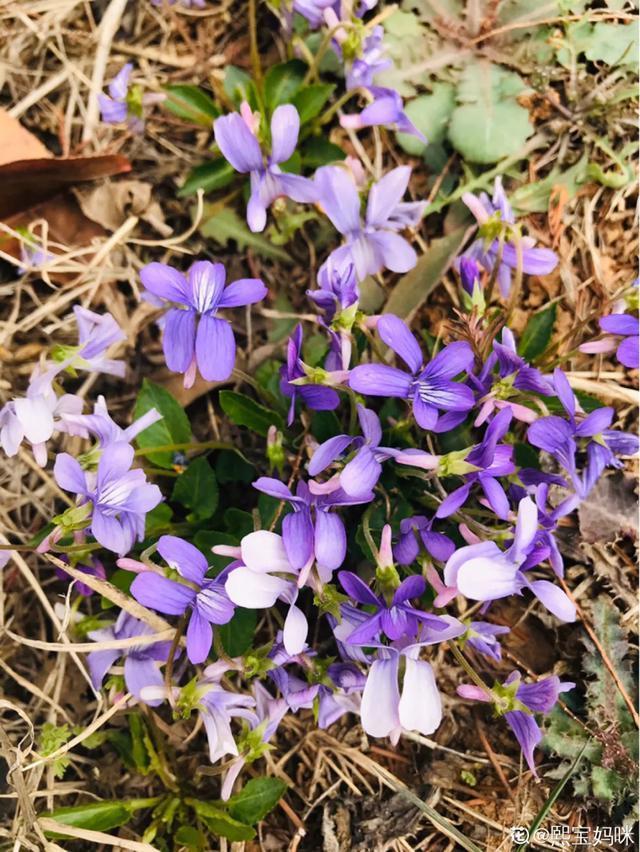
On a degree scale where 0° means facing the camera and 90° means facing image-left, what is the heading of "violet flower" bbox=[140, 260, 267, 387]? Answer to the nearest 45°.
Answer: approximately 0°

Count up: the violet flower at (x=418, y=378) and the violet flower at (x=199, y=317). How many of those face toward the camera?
2
